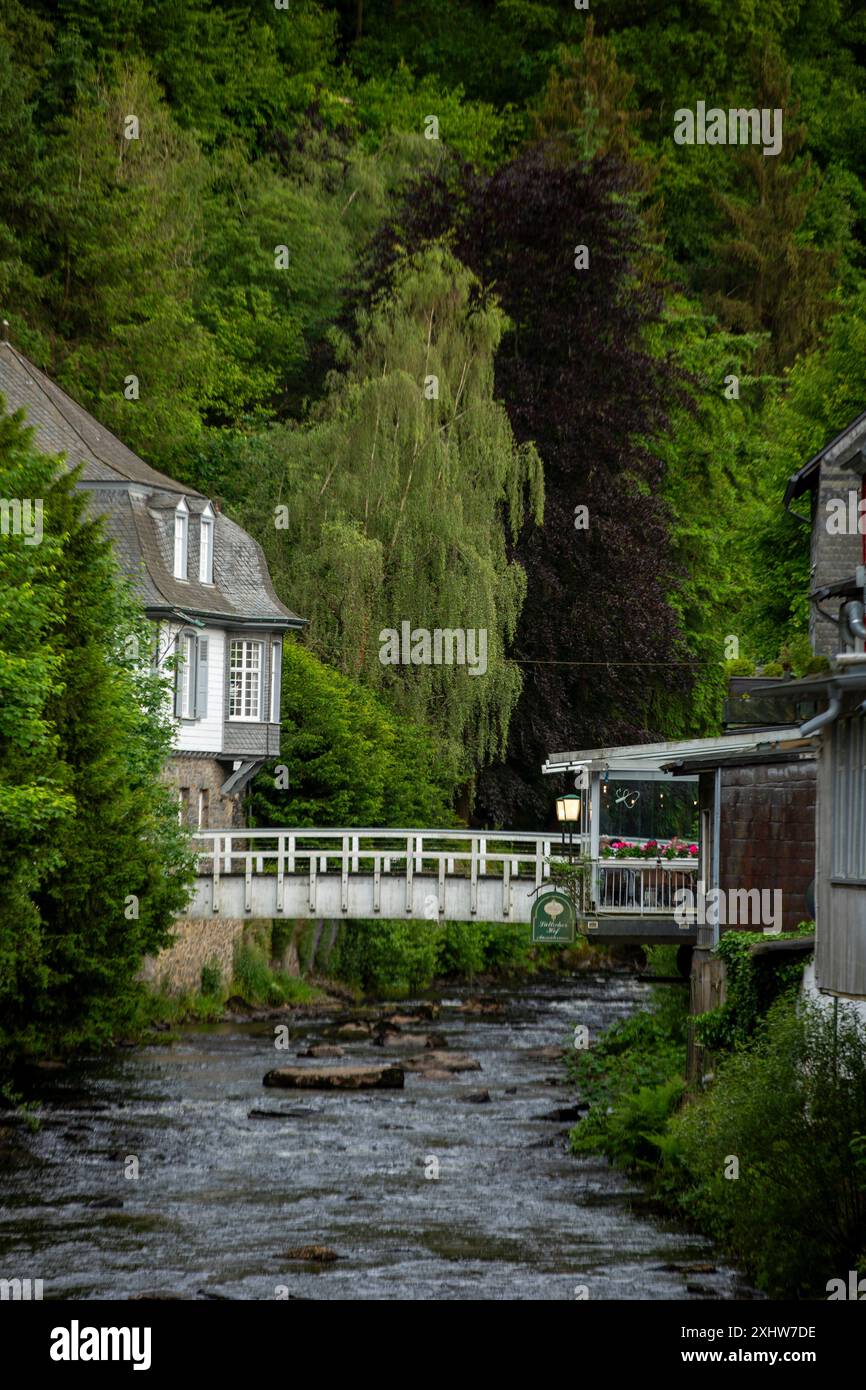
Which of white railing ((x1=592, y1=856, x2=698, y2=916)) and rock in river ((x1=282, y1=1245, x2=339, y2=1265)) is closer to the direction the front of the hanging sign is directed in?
the rock in river

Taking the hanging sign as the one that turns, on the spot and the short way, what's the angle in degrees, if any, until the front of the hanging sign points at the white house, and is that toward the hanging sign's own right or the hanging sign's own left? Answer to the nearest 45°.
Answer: approximately 135° to the hanging sign's own right

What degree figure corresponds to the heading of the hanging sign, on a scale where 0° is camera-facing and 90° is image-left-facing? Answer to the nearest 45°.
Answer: approximately 0°

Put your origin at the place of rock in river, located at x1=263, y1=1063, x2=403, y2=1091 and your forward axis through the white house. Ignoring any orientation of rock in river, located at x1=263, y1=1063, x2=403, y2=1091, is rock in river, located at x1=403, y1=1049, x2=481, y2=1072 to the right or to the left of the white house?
right

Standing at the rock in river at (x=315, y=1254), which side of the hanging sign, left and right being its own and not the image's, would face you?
front
